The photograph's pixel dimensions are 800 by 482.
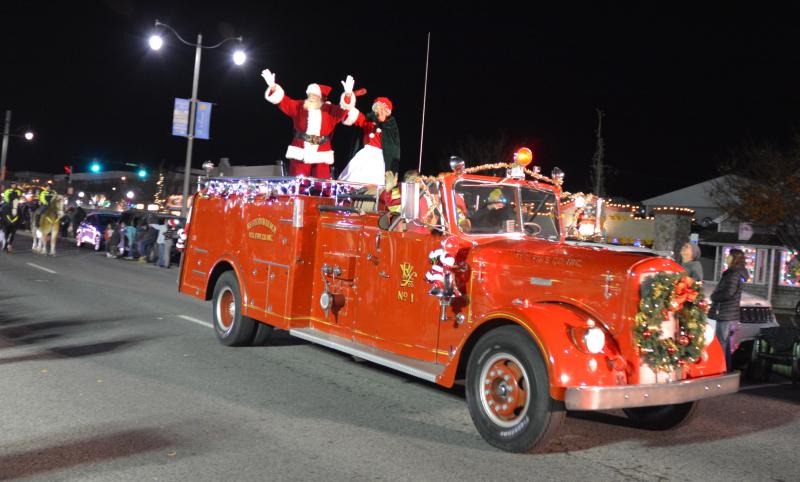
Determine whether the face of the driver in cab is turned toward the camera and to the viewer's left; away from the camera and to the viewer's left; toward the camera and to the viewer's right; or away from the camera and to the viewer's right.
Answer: toward the camera and to the viewer's right

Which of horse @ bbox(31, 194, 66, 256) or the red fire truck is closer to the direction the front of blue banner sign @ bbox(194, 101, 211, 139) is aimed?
the red fire truck

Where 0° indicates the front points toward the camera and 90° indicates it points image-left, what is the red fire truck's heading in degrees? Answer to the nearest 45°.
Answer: approximately 315°

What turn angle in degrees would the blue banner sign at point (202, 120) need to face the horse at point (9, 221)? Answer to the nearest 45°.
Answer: approximately 90° to its right

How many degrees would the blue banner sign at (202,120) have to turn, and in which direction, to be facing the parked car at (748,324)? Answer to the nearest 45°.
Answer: approximately 45° to its left

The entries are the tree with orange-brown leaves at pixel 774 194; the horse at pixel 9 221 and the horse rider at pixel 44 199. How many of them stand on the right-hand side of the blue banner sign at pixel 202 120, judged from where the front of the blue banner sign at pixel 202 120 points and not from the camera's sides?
2

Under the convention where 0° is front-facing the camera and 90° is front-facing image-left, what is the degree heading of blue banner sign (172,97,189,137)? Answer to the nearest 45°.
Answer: approximately 0°

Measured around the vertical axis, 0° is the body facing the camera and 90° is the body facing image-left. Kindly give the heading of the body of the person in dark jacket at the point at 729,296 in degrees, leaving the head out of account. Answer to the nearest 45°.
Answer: approximately 90°
